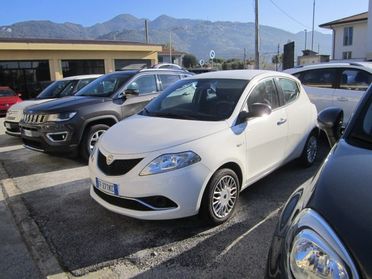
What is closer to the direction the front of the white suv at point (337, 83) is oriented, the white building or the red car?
the white building

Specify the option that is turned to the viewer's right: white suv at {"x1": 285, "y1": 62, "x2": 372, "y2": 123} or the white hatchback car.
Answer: the white suv

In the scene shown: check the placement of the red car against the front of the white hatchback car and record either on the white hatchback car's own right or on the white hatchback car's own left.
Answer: on the white hatchback car's own right

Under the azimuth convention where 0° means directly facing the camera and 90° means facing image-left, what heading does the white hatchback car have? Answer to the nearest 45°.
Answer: approximately 45°

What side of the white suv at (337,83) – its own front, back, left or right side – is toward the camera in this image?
right

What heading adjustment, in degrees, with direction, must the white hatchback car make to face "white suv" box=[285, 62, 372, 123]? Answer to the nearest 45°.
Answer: approximately 180°

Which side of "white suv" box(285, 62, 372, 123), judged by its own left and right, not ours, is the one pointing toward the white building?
left
